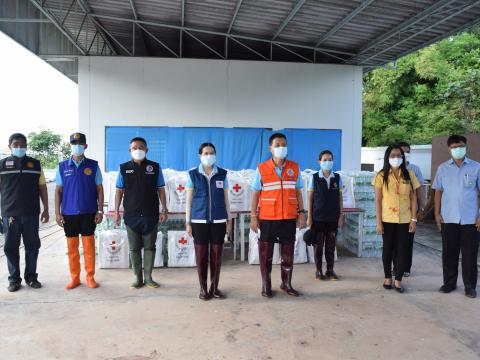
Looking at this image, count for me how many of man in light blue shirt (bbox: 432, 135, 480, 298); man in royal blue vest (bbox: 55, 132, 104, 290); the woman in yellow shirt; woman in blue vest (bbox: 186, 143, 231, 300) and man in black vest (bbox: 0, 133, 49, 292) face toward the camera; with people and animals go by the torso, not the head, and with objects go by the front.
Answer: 5

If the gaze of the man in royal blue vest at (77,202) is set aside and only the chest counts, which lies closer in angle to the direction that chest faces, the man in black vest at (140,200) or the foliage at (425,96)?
the man in black vest

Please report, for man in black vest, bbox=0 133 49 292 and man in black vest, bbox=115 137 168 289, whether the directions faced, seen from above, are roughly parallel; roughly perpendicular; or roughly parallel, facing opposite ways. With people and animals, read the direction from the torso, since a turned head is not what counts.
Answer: roughly parallel

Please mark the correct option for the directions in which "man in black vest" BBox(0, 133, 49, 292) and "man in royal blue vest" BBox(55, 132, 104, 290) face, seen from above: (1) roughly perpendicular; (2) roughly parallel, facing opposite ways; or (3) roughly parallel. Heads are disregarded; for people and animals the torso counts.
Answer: roughly parallel

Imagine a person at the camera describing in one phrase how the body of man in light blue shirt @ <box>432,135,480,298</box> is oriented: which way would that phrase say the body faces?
toward the camera

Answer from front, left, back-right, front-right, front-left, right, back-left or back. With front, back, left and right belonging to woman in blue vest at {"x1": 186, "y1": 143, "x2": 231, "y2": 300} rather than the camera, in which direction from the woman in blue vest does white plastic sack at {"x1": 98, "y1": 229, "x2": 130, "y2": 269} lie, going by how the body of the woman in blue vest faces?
back-right

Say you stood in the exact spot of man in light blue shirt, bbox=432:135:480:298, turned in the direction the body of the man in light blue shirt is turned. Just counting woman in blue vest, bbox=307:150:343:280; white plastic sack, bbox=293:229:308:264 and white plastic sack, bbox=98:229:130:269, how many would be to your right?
3

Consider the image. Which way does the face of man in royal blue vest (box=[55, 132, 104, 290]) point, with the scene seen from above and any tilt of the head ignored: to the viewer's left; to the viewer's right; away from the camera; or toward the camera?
toward the camera

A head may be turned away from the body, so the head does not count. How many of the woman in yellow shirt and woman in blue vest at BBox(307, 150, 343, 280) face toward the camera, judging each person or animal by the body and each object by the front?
2

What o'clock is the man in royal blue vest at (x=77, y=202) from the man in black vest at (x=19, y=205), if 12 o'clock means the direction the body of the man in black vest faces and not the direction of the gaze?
The man in royal blue vest is roughly at 10 o'clock from the man in black vest.

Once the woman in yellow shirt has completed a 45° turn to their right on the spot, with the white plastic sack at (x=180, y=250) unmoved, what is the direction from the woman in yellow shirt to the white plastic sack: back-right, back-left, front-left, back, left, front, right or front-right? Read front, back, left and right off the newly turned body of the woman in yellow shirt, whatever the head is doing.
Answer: front-right

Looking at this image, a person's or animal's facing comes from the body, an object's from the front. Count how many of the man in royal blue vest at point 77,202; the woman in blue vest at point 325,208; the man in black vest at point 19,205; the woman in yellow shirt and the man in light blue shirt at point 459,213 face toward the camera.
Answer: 5

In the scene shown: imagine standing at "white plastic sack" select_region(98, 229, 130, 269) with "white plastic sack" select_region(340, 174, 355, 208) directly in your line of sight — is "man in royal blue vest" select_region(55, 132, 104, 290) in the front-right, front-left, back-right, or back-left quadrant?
back-right

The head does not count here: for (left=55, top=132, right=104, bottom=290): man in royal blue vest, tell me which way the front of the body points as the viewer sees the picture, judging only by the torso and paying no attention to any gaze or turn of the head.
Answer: toward the camera

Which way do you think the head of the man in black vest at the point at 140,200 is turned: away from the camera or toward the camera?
toward the camera

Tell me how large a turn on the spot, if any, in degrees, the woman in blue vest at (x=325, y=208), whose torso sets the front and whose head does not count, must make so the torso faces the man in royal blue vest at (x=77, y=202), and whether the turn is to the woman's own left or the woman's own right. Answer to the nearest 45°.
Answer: approximately 90° to the woman's own right

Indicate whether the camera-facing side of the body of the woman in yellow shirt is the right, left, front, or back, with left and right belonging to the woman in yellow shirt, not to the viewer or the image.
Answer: front
